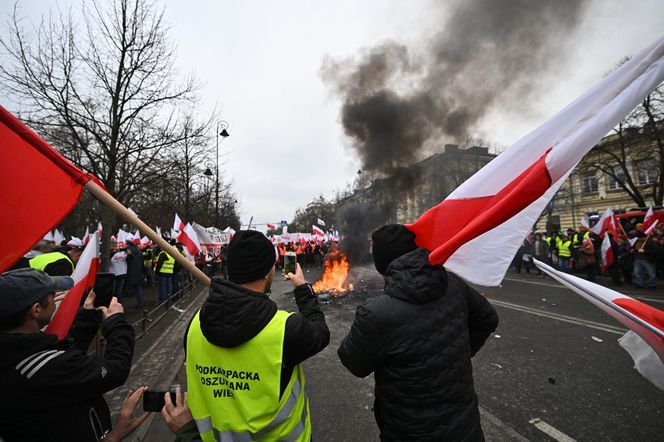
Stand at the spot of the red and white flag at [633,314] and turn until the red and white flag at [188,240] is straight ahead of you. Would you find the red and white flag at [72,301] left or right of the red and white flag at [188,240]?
left

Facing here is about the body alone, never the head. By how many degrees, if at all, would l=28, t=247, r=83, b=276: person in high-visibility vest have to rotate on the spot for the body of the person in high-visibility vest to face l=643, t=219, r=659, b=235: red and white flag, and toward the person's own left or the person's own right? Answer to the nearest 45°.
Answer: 0° — they already face it

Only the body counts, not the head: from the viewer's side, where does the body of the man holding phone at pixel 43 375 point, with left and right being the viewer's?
facing away from the viewer and to the right of the viewer

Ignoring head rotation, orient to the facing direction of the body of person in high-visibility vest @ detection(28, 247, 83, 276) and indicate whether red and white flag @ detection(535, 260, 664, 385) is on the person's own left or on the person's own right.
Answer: on the person's own right

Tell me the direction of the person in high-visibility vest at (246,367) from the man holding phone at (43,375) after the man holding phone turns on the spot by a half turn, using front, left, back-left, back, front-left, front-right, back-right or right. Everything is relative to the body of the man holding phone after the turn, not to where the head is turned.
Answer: left

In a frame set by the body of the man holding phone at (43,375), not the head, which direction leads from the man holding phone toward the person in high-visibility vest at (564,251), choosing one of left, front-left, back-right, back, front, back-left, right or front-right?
front-right

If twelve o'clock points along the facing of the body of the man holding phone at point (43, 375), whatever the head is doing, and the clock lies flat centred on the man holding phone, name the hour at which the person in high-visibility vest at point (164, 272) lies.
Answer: The person in high-visibility vest is roughly at 11 o'clock from the man holding phone.

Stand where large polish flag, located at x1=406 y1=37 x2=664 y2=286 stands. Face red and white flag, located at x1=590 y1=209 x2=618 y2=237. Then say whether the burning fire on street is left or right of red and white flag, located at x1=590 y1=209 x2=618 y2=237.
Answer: left

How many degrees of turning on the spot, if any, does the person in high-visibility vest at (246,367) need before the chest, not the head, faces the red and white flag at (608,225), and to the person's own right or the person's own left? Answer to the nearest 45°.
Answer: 0° — they already face it

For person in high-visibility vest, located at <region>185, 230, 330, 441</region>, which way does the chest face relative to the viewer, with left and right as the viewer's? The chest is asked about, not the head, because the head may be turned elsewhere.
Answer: facing away from the viewer and to the right of the viewer
